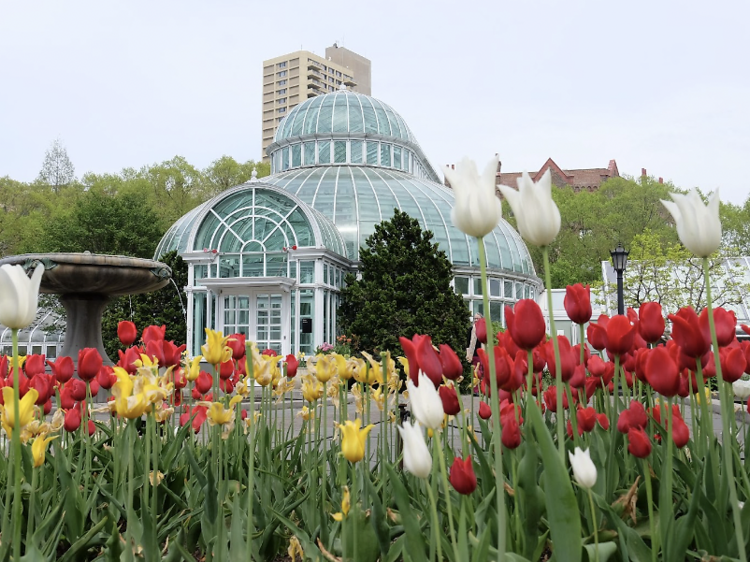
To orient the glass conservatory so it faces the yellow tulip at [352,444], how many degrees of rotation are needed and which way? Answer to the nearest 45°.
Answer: approximately 45° to its left

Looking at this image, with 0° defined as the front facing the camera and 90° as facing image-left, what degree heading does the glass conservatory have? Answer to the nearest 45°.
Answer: approximately 45°

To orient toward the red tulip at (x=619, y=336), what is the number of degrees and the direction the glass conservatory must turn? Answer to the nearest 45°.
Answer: approximately 45° to its left

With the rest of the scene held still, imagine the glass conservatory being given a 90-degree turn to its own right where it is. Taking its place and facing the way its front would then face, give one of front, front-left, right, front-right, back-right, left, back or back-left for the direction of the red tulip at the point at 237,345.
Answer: back-left

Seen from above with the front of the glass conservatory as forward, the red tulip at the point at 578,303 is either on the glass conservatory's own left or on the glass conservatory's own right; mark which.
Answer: on the glass conservatory's own left

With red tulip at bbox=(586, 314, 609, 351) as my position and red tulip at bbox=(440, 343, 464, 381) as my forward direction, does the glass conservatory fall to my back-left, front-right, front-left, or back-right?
back-right

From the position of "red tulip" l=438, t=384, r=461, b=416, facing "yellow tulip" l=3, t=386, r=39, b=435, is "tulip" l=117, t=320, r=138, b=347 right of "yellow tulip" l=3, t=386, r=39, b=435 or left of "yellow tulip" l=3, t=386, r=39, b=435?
right

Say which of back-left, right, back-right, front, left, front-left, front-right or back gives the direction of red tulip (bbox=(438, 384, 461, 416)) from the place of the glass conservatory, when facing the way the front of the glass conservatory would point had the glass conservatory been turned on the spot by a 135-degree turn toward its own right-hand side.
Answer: back

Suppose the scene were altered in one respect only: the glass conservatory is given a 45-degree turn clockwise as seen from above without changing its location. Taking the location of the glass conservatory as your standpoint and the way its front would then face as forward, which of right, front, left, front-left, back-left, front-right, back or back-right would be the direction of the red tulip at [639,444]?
left

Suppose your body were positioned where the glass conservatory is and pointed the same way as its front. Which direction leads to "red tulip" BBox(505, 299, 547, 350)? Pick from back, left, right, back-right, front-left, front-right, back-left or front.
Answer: front-left

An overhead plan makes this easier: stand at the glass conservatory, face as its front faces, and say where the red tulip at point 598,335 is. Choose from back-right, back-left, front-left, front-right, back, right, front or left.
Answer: front-left

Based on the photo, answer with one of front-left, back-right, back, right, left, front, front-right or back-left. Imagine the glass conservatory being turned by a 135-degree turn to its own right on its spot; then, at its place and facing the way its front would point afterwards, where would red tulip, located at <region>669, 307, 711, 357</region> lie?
back

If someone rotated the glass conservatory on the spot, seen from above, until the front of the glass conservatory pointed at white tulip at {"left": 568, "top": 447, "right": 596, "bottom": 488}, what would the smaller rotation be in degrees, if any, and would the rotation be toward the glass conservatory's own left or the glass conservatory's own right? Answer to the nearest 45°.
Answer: approximately 45° to the glass conservatory's own left

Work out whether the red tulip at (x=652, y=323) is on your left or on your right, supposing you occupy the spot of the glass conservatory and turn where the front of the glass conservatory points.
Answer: on your left

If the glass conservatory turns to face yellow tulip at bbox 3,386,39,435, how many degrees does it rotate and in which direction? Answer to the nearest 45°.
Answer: approximately 45° to its left
